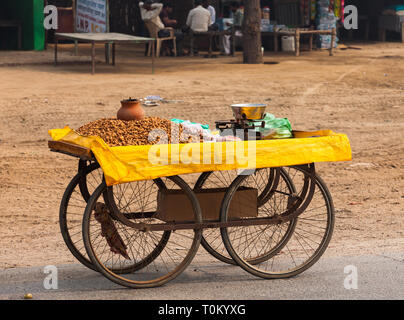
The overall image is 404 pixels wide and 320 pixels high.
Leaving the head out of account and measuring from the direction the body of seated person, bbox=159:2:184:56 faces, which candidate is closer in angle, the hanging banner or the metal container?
the metal container

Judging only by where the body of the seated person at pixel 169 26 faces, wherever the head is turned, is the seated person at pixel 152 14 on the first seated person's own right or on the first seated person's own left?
on the first seated person's own right

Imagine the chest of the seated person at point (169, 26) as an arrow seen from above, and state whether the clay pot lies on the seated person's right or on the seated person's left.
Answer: on the seated person's right

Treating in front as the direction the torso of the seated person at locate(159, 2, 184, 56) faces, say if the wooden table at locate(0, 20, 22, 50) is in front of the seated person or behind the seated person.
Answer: behind

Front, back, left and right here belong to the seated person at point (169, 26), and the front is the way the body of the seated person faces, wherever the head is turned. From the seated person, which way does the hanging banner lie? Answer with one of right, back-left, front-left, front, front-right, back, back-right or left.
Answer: back-right
